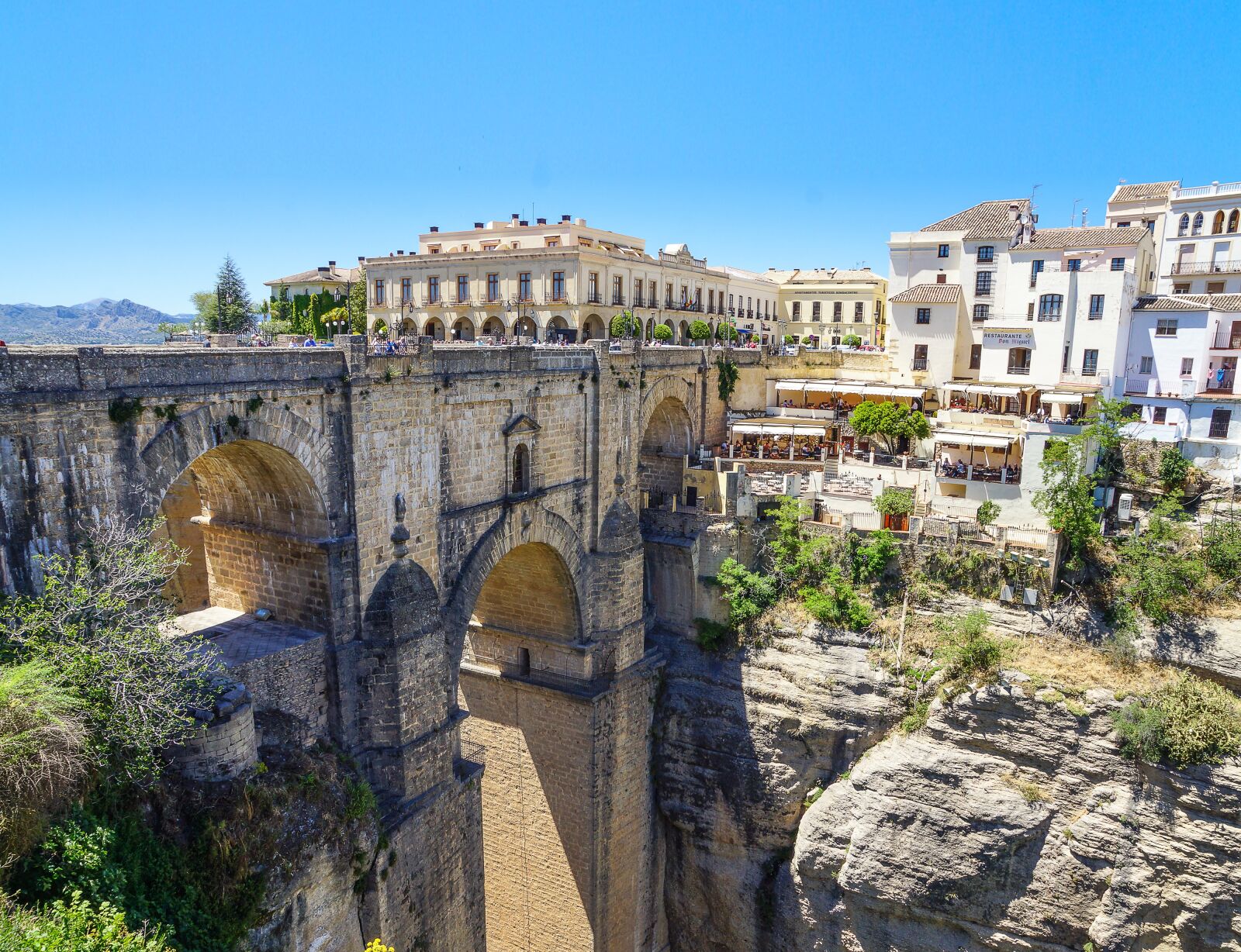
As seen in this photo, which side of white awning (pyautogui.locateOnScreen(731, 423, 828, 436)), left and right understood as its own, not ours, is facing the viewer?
front

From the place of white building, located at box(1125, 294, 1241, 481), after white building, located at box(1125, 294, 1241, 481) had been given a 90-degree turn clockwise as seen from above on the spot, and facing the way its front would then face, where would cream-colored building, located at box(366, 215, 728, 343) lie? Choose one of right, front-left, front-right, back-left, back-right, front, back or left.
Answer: front

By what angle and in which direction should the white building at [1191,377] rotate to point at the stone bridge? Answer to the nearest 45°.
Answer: approximately 45° to its right

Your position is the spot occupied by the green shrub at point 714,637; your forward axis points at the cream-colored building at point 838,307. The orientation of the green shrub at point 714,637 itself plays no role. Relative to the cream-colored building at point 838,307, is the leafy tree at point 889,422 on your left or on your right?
right

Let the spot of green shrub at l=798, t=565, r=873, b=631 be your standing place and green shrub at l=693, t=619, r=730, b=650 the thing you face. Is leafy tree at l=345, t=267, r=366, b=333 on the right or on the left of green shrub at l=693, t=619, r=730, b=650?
right

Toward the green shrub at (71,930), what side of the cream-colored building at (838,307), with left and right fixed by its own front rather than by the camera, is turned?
front

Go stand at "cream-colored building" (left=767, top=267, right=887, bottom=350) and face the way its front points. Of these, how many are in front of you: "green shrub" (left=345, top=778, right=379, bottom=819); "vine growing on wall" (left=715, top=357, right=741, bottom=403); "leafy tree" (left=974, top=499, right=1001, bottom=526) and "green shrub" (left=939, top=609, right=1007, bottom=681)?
4

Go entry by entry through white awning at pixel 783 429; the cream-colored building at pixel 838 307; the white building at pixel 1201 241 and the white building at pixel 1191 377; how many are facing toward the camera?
4

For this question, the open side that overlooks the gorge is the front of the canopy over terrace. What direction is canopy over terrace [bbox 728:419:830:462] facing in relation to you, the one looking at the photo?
facing the viewer

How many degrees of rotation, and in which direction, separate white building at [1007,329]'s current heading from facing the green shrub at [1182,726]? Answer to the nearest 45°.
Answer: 0° — it already faces it

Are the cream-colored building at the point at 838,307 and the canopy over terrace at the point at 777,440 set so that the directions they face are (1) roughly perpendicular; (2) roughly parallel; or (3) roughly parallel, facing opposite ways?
roughly parallel

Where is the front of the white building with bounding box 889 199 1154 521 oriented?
toward the camera

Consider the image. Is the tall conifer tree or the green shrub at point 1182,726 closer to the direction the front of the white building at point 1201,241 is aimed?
the green shrub

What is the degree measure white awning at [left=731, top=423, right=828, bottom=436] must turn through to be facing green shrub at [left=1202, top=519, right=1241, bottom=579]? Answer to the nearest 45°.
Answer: approximately 45° to its left

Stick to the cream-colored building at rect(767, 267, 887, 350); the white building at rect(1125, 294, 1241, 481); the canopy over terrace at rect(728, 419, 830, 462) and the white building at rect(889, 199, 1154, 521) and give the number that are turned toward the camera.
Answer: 4

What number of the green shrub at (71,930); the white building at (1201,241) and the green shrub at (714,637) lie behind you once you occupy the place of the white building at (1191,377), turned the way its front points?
1

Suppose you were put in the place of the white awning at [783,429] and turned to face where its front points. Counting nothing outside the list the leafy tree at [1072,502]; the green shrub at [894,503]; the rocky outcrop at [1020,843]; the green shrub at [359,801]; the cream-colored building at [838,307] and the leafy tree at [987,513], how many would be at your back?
1
